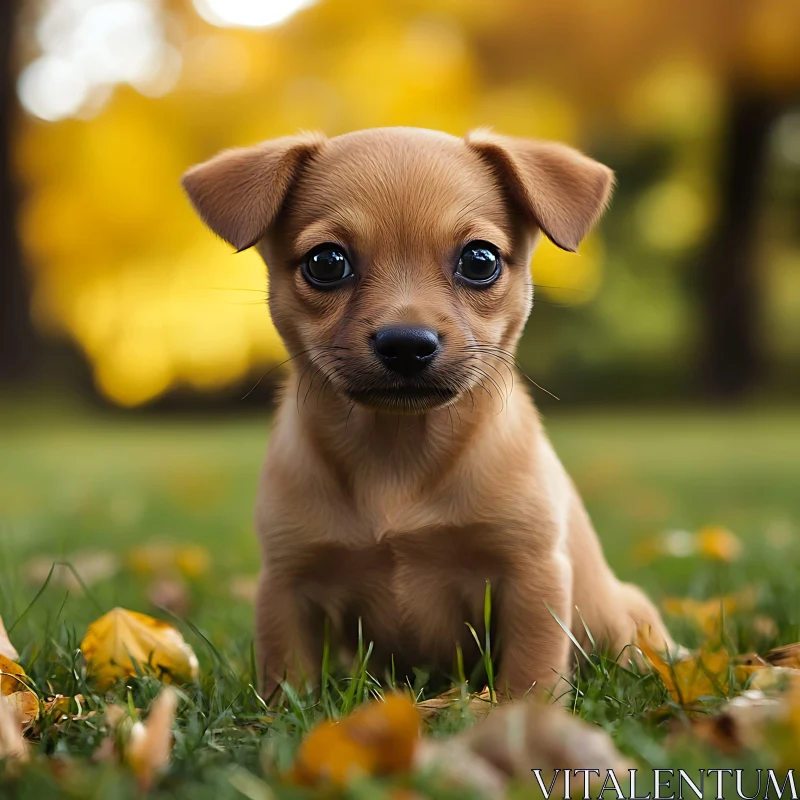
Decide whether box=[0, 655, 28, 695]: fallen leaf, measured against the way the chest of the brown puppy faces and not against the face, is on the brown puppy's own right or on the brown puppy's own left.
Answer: on the brown puppy's own right

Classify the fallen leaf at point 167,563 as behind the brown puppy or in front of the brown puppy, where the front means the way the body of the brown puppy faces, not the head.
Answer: behind

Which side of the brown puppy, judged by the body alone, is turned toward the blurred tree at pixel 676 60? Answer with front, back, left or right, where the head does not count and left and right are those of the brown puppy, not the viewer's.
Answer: back

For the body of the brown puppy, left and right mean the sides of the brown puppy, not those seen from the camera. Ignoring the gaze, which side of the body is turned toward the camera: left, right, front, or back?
front

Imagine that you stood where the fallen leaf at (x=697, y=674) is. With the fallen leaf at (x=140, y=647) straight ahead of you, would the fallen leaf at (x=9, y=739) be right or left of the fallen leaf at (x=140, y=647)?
left

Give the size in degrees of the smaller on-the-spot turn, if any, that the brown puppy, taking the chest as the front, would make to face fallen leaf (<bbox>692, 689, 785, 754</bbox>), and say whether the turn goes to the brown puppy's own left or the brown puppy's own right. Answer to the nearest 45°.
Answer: approximately 45° to the brown puppy's own left

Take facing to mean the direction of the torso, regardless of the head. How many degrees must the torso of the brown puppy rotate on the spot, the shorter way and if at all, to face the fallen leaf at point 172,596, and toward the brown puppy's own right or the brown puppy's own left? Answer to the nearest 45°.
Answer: approximately 135° to the brown puppy's own right

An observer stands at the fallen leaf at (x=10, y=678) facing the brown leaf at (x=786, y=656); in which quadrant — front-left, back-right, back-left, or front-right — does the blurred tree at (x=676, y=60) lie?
front-left

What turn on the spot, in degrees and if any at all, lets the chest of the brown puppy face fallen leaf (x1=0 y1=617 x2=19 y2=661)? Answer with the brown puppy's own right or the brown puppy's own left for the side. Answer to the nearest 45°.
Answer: approximately 90° to the brown puppy's own right

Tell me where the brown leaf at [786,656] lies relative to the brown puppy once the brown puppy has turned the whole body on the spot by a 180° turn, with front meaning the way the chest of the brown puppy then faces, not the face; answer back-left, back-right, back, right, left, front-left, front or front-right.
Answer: right
